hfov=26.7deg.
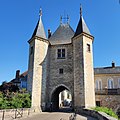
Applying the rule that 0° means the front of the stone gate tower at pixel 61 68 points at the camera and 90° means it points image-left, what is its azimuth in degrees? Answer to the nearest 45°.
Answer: approximately 0°

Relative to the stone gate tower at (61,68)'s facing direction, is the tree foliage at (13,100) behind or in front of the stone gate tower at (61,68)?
in front
